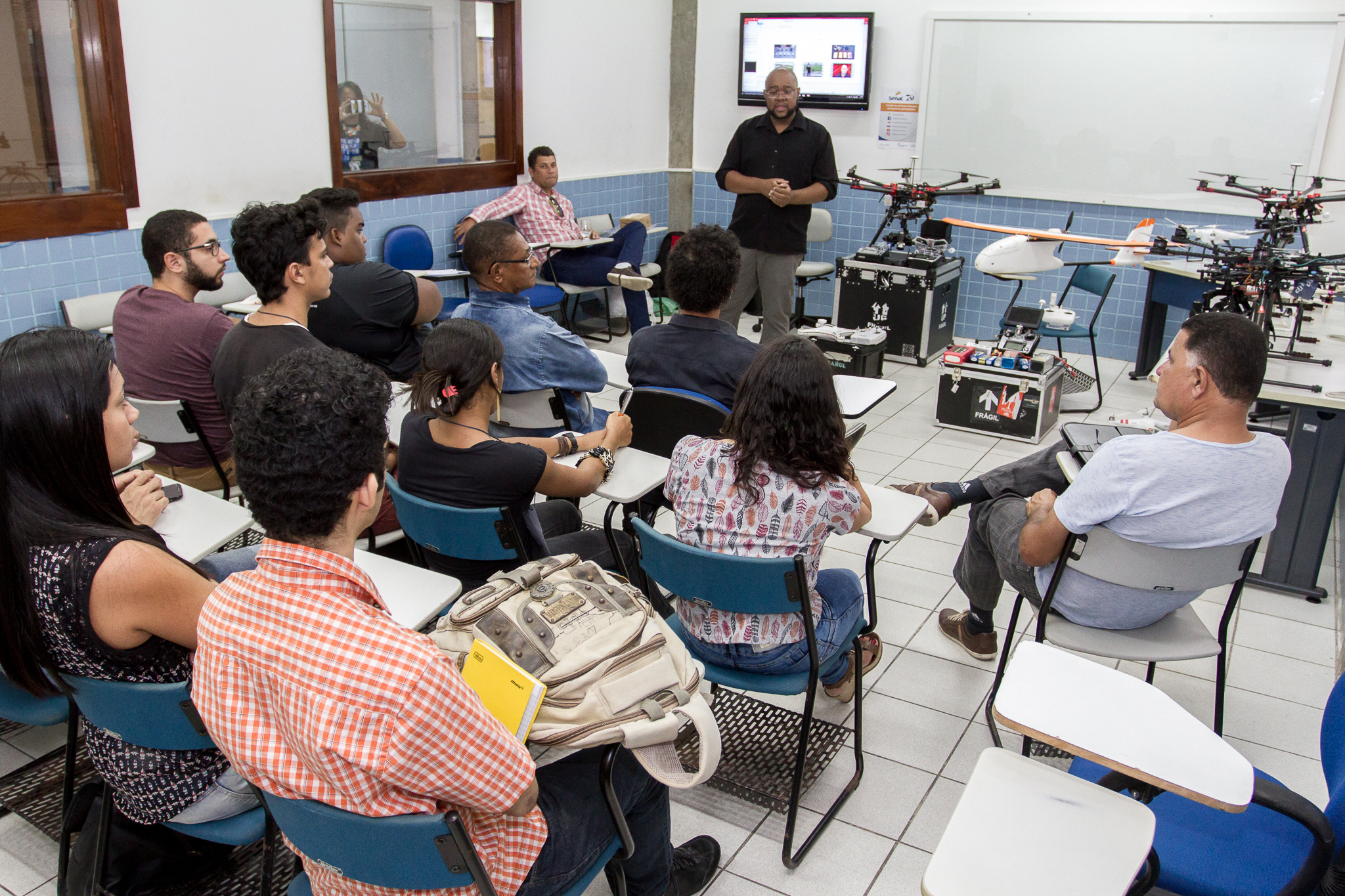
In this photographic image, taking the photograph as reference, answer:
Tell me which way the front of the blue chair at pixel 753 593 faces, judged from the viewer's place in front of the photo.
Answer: facing away from the viewer and to the right of the viewer

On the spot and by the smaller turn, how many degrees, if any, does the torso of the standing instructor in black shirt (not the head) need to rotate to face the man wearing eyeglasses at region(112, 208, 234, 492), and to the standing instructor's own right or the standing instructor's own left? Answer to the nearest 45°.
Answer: approximately 45° to the standing instructor's own right

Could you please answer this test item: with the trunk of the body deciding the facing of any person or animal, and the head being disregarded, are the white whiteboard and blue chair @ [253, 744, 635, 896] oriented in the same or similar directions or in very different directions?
very different directions

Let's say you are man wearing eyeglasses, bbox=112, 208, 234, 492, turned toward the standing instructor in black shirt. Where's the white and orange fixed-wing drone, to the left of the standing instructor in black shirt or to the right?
right

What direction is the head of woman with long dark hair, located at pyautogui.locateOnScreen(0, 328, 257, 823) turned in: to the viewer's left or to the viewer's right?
to the viewer's right

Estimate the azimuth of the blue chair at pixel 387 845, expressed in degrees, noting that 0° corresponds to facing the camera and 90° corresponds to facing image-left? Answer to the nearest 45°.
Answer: approximately 225°

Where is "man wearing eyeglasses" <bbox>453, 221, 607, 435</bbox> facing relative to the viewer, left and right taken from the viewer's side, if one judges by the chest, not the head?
facing away from the viewer and to the right of the viewer

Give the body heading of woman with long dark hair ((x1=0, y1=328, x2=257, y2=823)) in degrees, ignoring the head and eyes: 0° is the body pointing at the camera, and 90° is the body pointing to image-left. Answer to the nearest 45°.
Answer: approximately 225°

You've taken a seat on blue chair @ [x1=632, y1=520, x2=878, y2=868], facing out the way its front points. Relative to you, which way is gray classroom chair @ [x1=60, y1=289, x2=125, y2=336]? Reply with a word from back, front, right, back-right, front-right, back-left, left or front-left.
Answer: left

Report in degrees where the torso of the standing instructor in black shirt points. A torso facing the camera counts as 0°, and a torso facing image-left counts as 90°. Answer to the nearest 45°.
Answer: approximately 0°

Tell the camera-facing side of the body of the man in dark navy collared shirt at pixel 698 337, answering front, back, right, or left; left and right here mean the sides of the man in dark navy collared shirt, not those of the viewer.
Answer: back
